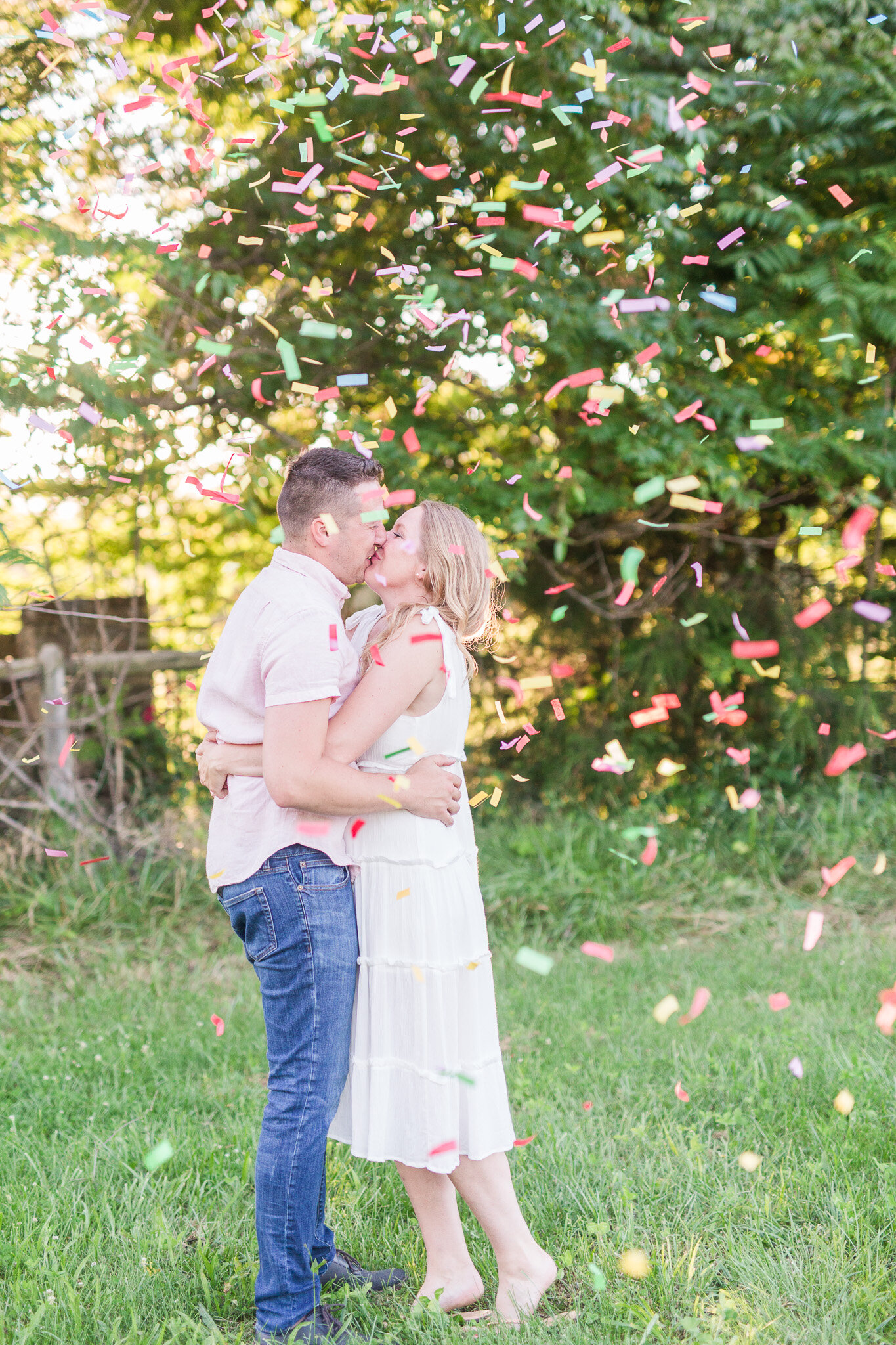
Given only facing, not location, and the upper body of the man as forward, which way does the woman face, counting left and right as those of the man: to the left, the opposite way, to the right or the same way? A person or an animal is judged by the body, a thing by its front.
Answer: the opposite way

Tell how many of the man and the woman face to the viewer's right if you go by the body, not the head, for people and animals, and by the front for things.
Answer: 1

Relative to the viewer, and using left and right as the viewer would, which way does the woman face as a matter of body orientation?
facing to the left of the viewer

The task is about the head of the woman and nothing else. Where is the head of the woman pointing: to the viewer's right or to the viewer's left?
to the viewer's left

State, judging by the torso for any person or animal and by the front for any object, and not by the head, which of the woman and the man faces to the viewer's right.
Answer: the man

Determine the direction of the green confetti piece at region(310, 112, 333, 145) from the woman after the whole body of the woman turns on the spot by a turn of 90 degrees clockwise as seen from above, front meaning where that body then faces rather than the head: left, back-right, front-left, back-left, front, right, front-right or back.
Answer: front

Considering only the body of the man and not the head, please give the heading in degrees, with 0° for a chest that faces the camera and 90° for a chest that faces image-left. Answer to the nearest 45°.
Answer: approximately 270°

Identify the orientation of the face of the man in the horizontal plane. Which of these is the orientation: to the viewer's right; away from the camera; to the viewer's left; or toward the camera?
to the viewer's right

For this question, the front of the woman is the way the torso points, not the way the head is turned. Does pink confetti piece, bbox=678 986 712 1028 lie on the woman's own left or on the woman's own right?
on the woman's own right
